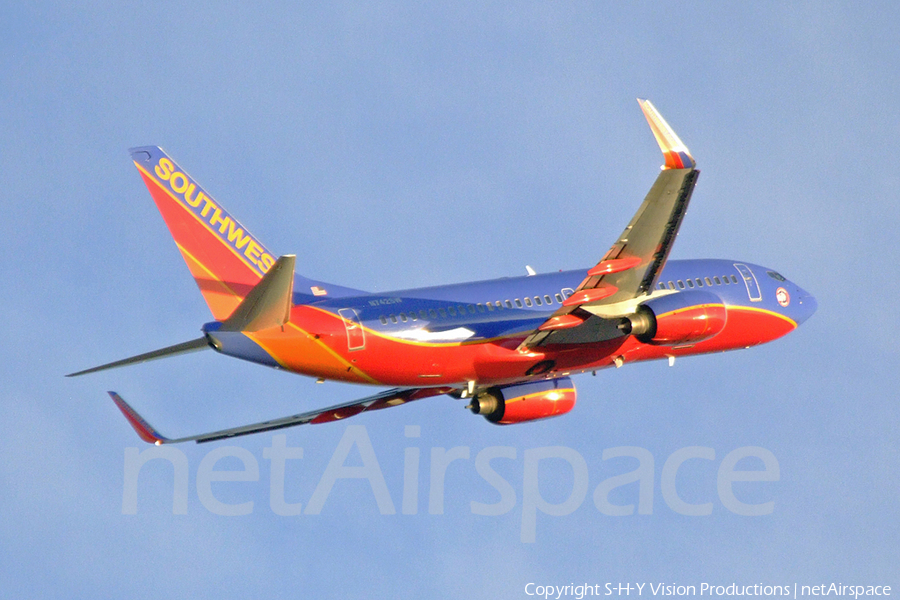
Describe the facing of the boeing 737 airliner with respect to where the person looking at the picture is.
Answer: facing away from the viewer and to the right of the viewer
